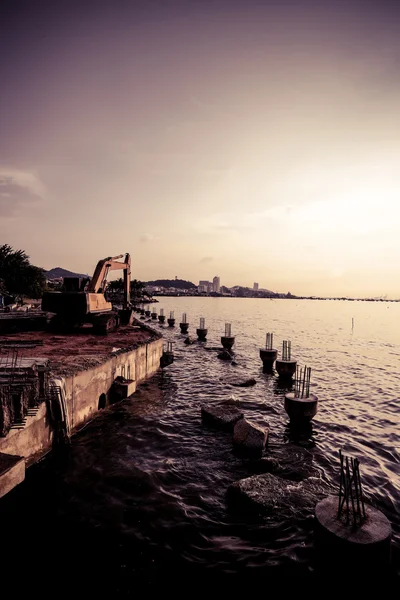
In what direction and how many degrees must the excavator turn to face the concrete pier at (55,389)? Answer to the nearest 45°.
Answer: approximately 135° to its right

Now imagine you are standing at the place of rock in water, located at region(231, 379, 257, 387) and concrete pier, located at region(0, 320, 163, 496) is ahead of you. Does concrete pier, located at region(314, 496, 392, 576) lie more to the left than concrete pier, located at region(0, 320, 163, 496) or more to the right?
left

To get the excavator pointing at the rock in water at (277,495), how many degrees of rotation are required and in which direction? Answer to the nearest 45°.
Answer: approximately 135° to its right

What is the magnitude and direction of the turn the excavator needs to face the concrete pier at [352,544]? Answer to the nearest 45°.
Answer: approximately 135° to its right

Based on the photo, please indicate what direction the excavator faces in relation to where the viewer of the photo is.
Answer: facing away from the viewer and to the right of the viewer

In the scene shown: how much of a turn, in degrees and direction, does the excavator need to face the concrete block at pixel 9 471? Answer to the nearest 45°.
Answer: approximately 135° to its right

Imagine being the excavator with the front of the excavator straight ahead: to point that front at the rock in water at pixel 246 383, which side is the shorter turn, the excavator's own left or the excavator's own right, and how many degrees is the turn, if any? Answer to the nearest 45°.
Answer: approximately 90° to the excavator's own right
